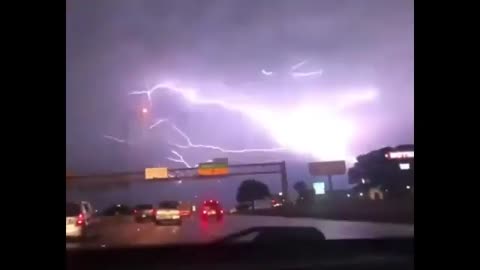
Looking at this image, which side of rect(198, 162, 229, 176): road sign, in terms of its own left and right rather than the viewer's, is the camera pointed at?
front

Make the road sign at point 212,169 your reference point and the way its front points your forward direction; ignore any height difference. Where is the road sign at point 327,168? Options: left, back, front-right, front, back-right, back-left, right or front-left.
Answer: left

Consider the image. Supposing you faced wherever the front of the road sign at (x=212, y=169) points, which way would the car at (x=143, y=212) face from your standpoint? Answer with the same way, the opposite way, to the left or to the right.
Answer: the opposite way

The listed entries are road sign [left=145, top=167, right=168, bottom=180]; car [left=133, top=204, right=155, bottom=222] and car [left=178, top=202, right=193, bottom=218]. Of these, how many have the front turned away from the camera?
2

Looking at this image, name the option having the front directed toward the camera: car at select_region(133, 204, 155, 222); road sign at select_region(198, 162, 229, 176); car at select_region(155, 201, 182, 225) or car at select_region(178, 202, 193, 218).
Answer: the road sign

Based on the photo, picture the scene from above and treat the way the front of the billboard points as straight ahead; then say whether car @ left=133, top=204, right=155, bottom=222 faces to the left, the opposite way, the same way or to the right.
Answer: the opposite way

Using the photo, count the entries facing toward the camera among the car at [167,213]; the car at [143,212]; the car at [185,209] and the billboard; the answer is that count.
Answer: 1

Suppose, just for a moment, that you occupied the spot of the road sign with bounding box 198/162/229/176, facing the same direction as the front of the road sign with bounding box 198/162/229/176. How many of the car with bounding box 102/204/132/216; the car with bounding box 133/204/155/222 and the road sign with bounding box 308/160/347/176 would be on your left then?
1

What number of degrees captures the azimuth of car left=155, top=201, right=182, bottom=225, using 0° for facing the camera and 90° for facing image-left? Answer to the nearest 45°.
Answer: approximately 180°

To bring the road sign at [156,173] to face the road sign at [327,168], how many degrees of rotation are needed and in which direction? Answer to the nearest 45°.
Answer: approximately 90° to its left

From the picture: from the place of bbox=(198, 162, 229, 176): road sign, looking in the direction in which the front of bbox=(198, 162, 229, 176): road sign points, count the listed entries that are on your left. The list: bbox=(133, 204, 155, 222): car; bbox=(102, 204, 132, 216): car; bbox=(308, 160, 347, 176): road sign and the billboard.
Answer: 2

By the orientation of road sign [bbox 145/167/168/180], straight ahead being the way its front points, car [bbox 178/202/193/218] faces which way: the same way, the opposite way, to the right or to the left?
the opposite way

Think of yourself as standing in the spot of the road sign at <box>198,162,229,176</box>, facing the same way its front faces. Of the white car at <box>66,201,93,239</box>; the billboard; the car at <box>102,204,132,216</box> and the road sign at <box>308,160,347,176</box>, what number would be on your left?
2

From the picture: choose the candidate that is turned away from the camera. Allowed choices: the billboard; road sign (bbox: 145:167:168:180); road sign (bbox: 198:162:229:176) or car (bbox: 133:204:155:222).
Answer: the car

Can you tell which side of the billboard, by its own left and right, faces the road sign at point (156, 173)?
right
